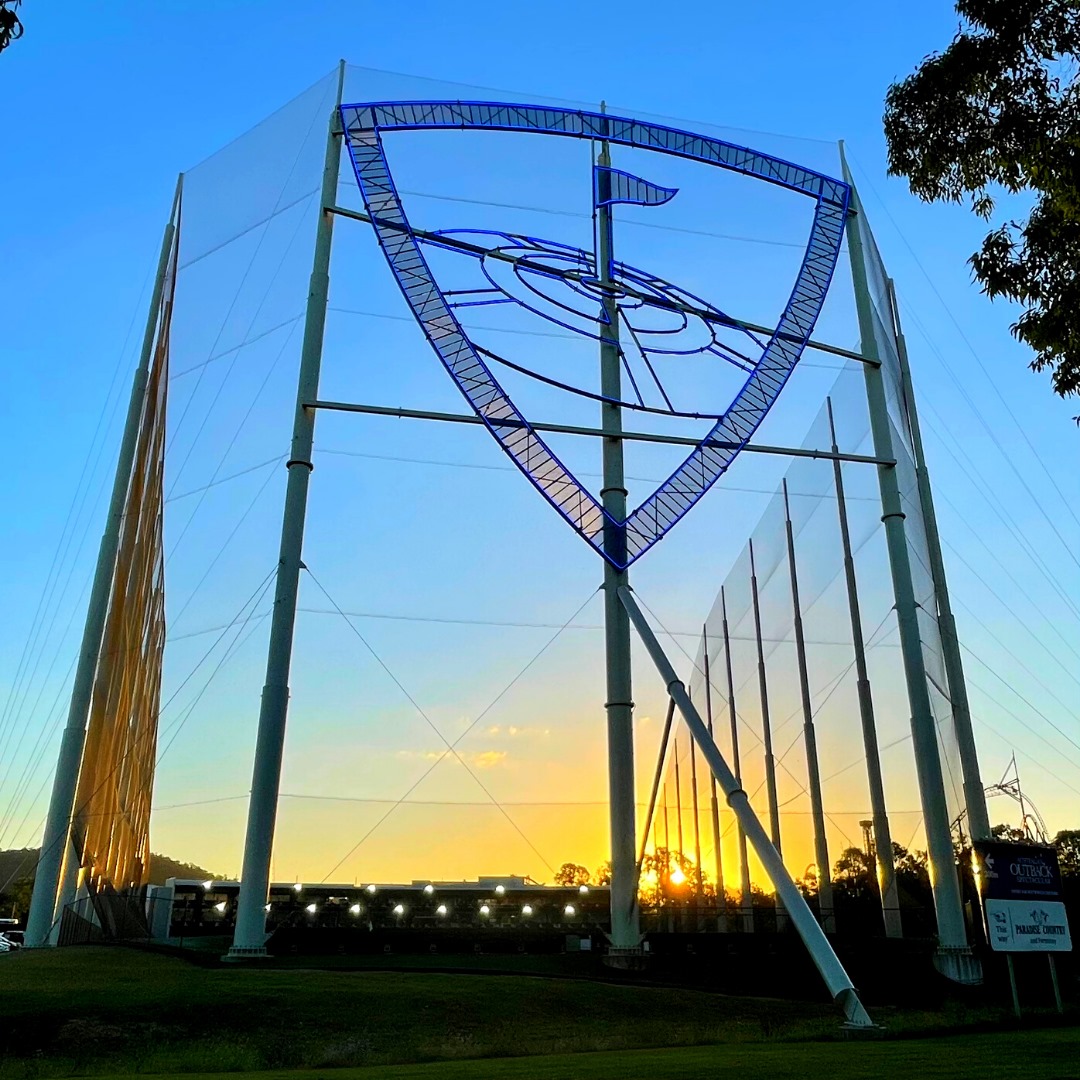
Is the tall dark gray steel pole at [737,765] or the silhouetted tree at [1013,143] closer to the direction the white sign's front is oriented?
the silhouetted tree

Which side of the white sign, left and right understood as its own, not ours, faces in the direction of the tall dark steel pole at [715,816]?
back

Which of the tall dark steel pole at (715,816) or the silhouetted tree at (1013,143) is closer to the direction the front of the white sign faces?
the silhouetted tree

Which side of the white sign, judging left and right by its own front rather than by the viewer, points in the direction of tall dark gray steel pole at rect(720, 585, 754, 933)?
back

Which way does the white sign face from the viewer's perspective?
toward the camera

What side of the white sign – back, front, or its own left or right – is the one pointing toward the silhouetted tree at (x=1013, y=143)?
front
